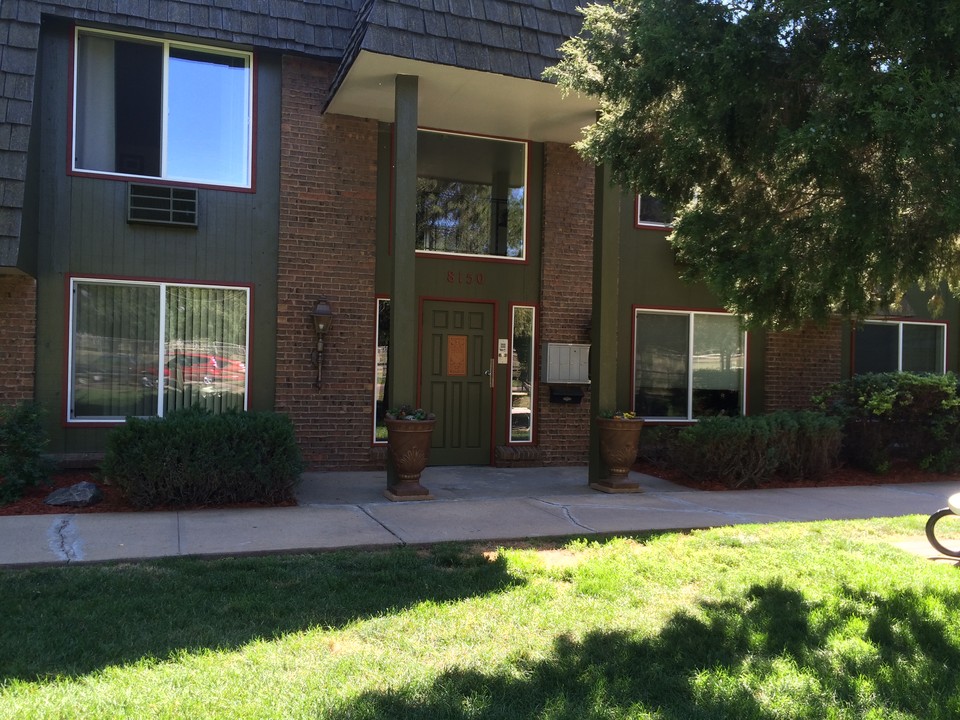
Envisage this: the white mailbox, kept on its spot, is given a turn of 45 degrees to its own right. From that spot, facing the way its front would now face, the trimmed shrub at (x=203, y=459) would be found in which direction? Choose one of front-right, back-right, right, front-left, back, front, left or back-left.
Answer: front

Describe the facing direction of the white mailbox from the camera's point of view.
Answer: facing the viewer

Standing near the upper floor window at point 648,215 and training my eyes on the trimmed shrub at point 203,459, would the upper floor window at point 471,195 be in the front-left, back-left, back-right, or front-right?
front-right

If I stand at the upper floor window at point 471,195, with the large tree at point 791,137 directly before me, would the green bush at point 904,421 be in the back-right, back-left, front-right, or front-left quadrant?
front-left

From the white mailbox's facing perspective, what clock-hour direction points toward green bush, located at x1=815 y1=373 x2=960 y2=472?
The green bush is roughly at 9 o'clock from the white mailbox.

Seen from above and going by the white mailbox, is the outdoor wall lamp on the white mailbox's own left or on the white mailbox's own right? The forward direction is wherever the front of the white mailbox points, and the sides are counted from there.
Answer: on the white mailbox's own right

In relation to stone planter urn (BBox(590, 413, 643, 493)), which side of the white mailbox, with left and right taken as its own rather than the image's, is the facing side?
front

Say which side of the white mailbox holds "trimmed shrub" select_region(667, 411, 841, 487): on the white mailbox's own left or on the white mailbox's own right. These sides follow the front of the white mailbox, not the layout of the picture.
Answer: on the white mailbox's own left

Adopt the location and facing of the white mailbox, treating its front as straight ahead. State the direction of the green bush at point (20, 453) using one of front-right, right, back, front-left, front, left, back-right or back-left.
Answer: front-right

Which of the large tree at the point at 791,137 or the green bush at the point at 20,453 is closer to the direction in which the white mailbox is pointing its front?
the large tree
